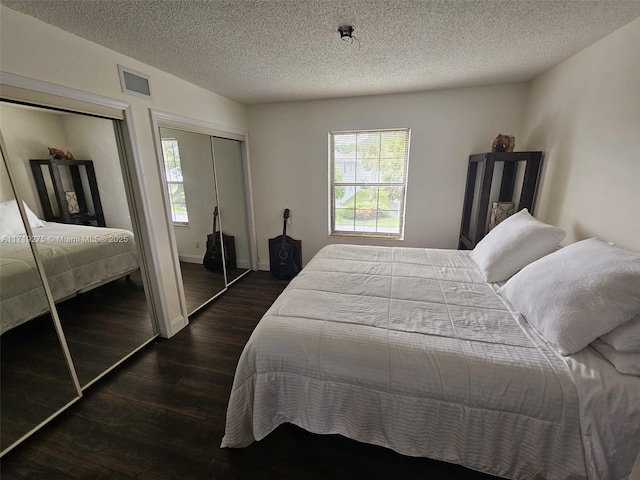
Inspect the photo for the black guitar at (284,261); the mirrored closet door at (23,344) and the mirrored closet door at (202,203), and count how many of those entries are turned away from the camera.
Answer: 0

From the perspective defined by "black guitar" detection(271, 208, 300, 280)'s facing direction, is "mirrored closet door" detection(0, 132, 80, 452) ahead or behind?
ahead

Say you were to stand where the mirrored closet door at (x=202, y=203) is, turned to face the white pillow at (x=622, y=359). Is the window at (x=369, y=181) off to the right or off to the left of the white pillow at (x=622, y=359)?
left

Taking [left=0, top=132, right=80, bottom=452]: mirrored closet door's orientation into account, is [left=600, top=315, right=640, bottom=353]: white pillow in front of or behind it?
in front

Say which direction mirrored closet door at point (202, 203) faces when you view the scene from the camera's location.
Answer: facing the viewer and to the right of the viewer

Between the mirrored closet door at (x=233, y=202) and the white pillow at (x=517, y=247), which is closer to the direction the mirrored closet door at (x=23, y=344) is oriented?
the white pillow

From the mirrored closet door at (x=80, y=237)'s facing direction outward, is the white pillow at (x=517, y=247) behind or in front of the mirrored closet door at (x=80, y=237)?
in front

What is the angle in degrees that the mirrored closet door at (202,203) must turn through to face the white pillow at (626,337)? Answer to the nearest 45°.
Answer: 0° — it already faces it

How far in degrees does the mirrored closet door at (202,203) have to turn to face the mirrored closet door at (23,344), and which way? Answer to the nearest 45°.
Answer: approximately 90° to its right

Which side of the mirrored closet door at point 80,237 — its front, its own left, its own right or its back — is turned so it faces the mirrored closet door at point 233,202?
left

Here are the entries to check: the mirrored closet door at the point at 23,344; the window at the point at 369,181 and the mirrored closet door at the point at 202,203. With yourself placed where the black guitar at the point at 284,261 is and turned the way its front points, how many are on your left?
1

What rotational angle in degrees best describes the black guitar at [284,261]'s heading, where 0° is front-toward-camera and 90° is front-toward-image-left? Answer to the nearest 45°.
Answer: approximately 0°

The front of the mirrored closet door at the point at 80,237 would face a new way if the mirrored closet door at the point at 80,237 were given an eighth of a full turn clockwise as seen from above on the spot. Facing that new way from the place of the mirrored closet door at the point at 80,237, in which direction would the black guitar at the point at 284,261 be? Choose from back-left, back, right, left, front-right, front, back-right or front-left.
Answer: left
